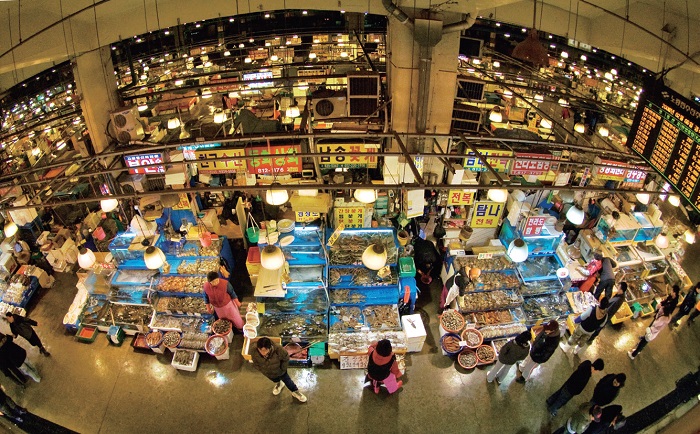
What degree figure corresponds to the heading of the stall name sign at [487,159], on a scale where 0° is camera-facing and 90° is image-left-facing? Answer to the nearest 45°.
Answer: approximately 0°

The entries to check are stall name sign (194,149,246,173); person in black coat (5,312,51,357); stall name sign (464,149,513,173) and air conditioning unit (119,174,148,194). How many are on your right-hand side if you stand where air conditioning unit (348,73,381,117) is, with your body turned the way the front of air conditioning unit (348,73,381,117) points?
3

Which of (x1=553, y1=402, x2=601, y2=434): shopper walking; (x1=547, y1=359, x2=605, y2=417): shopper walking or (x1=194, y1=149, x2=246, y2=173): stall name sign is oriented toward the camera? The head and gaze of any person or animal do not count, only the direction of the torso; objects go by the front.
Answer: the stall name sign

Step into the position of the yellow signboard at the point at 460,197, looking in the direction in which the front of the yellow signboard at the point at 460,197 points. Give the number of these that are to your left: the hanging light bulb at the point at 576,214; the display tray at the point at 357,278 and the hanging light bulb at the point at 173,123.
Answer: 1

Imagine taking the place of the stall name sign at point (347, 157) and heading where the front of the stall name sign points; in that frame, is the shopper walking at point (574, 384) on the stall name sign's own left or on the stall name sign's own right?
on the stall name sign's own left

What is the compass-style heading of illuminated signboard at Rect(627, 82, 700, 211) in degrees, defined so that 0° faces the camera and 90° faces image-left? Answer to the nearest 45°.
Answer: approximately 45°

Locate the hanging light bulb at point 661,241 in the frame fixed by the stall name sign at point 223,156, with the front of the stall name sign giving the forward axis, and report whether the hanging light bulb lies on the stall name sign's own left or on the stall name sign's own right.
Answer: on the stall name sign's own left

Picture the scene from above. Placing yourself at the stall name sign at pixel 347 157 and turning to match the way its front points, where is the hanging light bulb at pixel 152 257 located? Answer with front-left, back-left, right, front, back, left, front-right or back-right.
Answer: right

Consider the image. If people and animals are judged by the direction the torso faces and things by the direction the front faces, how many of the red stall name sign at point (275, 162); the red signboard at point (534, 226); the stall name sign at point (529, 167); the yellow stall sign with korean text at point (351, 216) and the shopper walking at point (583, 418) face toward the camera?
4
